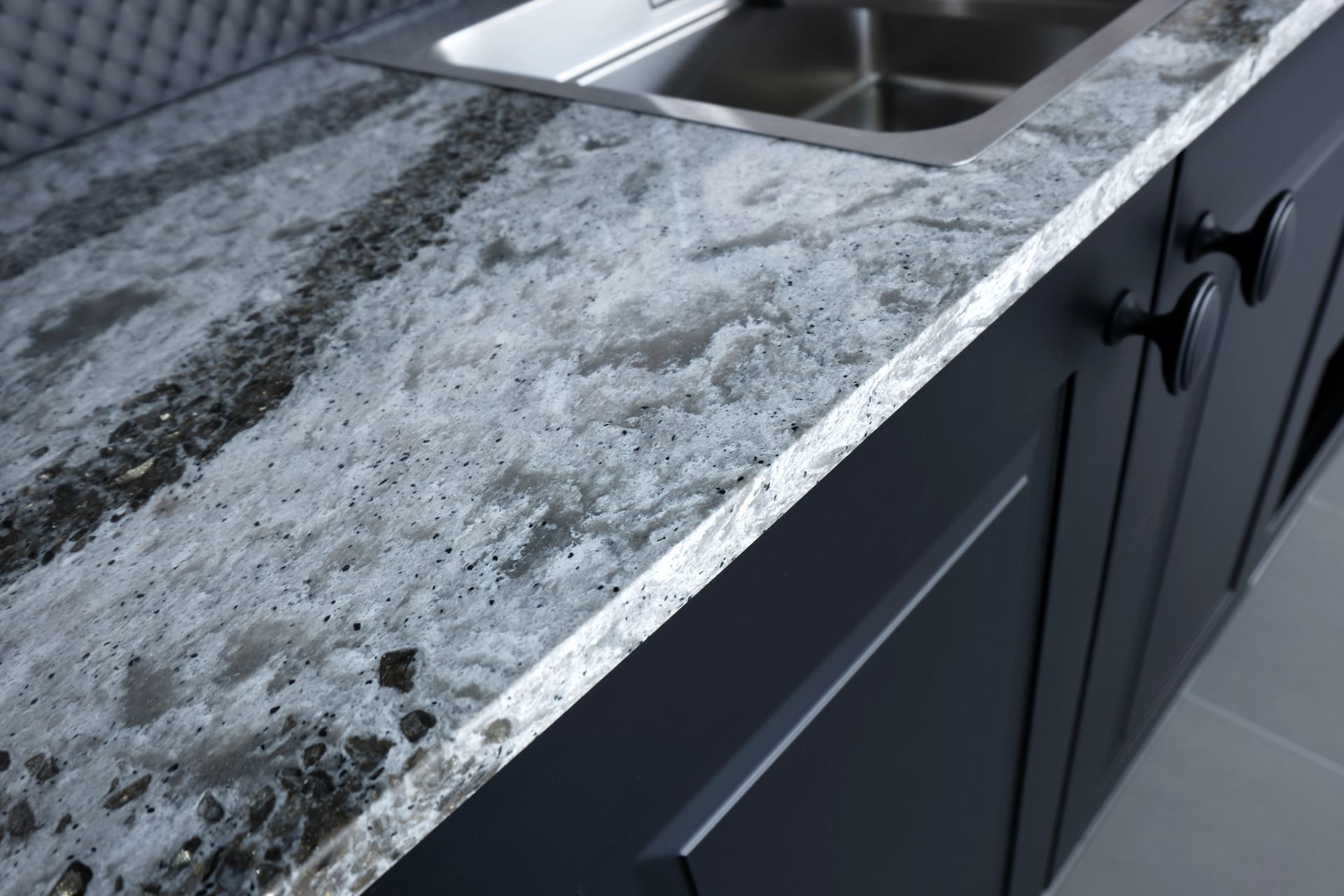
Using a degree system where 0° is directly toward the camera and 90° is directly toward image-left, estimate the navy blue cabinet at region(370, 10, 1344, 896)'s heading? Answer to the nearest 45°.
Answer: approximately 315°
